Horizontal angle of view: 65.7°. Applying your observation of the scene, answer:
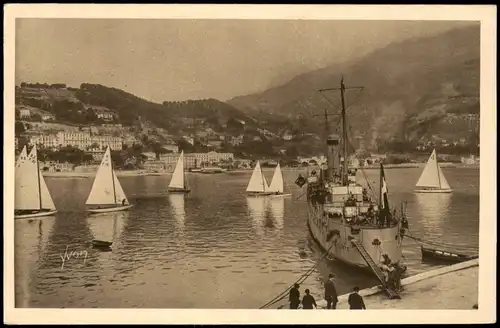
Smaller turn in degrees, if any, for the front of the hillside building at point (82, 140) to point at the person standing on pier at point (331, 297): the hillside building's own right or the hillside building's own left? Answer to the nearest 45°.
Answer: approximately 45° to the hillside building's own left

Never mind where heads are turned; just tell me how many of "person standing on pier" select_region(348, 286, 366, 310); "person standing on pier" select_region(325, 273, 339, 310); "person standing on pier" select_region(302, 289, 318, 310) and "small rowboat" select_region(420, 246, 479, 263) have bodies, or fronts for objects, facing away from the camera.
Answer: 3

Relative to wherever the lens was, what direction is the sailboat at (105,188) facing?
facing to the right of the viewer

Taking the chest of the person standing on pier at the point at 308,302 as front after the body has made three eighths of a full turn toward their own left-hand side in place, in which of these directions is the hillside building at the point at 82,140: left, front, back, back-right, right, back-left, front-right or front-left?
front-right

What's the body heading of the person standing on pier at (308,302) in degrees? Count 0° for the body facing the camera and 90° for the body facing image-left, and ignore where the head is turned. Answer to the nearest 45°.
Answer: approximately 180°

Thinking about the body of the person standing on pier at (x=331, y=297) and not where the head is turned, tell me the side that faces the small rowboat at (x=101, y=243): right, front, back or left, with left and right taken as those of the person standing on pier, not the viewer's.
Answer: left

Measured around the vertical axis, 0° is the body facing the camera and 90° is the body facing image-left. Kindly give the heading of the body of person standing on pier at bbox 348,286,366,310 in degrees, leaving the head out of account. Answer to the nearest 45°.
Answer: approximately 180°

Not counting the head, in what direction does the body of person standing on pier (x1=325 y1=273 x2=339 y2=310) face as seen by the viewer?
away from the camera
